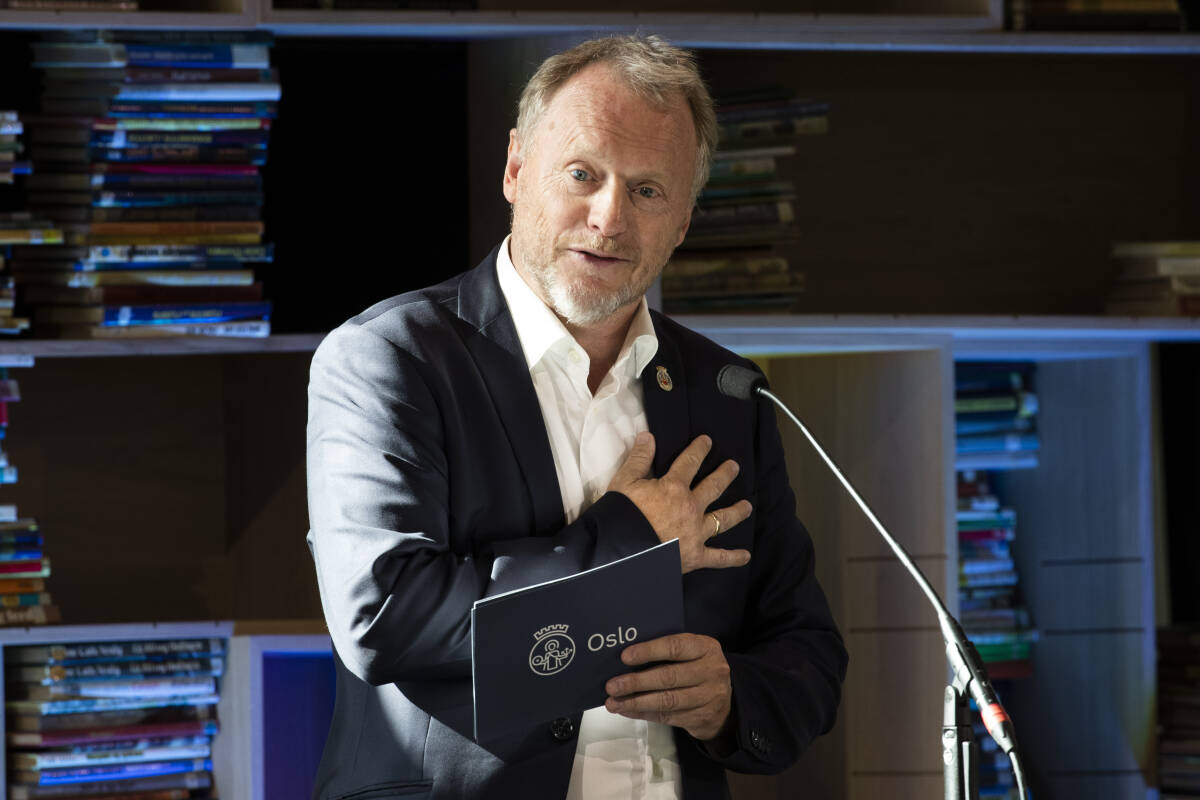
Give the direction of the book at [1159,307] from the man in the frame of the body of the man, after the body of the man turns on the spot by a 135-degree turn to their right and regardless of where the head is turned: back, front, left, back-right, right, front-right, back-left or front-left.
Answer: back-right

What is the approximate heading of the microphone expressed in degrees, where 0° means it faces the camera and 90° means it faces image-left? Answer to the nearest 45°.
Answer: approximately 90°

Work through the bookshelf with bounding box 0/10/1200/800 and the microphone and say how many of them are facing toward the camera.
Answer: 1

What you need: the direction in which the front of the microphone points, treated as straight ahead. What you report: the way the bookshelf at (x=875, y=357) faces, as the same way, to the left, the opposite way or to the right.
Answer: to the left

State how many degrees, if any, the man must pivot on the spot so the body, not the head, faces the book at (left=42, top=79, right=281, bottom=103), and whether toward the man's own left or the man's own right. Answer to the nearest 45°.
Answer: approximately 180°

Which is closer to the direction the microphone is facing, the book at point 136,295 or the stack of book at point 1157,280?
the book

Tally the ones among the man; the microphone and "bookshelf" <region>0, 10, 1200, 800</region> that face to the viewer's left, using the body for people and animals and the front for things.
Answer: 1

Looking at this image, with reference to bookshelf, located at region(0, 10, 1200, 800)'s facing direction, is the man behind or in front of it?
in front

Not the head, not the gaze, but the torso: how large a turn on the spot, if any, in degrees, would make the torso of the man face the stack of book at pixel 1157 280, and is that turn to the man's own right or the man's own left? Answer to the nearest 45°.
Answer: approximately 90° to the man's own left

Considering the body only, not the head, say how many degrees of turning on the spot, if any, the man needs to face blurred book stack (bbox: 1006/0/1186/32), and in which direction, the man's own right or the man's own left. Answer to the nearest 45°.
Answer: approximately 90° to the man's own left

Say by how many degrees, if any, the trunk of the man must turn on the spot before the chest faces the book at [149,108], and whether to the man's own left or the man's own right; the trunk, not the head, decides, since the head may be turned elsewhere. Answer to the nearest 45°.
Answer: approximately 180°

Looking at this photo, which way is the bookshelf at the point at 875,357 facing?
toward the camera

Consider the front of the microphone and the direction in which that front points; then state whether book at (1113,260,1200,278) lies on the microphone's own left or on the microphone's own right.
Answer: on the microphone's own right

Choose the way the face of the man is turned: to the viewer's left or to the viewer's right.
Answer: to the viewer's right

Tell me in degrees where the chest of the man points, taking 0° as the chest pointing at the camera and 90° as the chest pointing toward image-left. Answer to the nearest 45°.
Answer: approximately 315°
